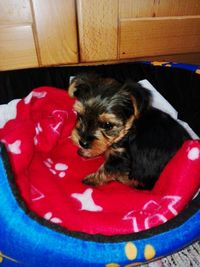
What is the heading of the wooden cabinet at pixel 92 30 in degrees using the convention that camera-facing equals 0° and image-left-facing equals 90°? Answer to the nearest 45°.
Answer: approximately 0°

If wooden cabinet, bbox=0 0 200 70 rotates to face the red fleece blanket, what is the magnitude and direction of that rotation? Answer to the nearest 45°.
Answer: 0° — it already faces it

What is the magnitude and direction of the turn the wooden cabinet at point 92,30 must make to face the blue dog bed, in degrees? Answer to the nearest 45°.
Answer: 0° — it already faces it

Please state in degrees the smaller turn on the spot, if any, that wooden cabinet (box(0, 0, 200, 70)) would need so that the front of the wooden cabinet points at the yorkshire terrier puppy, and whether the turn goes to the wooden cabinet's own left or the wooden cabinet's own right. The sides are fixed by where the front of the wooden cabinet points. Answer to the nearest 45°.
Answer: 0° — it already faces it
